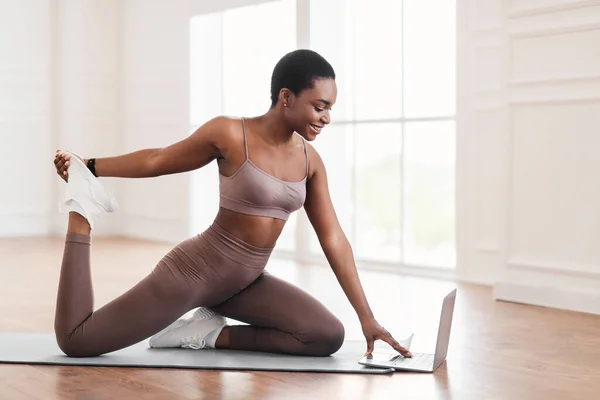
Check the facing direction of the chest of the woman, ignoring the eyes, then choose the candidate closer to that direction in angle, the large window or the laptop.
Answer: the laptop

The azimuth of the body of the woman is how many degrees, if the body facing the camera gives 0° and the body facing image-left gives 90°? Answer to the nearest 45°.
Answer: approximately 315°

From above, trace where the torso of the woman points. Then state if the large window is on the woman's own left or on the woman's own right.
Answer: on the woman's own left

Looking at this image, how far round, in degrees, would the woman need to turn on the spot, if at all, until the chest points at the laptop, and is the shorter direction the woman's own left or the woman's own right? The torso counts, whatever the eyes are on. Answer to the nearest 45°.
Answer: approximately 45° to the woman's own left
